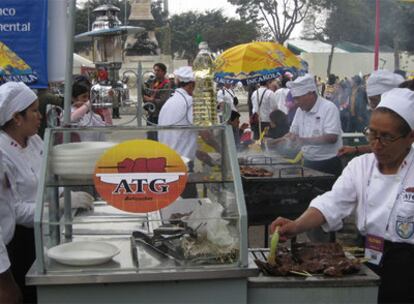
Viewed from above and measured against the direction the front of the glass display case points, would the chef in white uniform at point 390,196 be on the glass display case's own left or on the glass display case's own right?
on the glass display case's own left

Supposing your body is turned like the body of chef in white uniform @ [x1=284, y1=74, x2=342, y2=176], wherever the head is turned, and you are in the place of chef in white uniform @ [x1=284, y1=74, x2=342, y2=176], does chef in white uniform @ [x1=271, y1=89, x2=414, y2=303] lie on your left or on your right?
on your left

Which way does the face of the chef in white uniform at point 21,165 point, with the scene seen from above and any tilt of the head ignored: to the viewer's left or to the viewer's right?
to the viewer's right

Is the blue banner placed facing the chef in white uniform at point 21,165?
yes

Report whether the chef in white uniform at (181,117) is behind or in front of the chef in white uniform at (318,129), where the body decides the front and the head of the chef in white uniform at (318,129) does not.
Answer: in front

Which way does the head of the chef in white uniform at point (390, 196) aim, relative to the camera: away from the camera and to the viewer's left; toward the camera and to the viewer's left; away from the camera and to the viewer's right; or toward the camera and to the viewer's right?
toward the camera and to the viewer's left

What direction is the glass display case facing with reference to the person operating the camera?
facing the viewer

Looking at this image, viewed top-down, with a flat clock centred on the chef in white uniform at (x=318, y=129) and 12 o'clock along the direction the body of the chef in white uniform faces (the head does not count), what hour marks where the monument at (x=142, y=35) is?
The monument is roughly at 4 o'clock from the chef in white uniform.

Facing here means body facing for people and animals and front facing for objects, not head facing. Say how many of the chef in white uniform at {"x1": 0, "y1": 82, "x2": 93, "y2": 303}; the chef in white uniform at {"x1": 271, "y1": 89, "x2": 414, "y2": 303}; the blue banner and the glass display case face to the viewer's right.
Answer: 1

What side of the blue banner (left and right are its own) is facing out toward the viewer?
front

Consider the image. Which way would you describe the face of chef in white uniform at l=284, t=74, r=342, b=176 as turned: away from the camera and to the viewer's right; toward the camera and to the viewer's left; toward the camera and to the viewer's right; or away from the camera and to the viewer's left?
toward the camera and to the viewer's left

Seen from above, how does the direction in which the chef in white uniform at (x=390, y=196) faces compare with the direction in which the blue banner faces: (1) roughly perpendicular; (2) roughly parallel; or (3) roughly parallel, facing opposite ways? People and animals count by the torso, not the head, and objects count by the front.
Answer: roughly perpendicular

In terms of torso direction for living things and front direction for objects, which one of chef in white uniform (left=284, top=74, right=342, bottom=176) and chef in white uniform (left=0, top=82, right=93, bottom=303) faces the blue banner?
chef in white uniform (left=284, top=74, right=342, bottom=176)

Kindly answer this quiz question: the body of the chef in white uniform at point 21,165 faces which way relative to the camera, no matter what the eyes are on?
to the viewer's right

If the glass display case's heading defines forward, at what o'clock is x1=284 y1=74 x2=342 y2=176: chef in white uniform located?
The chef in white uniform is roughly at 7 o'clock from the glass display case.
